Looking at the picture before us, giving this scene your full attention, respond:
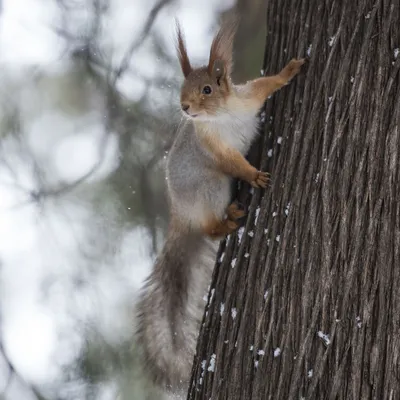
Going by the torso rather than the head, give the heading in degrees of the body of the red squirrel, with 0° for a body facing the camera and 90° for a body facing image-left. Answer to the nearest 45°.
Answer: approximately 270°
